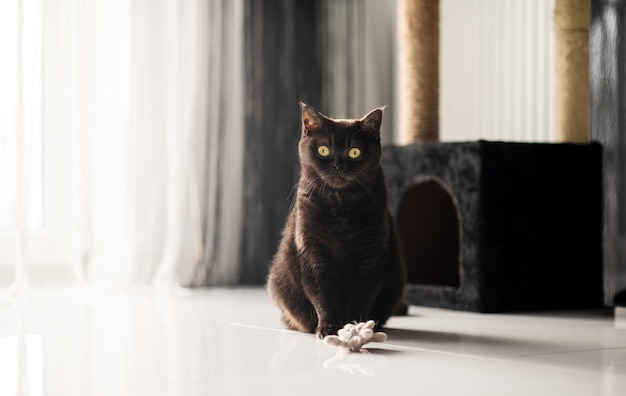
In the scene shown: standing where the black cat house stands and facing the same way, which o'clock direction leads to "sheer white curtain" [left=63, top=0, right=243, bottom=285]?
The sheer white curtain is roughly at 2 o'clock from the black cat house.

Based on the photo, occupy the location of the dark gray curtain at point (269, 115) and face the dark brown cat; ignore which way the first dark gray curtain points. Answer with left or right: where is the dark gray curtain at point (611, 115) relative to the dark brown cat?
left

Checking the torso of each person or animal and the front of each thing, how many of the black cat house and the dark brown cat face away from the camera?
0

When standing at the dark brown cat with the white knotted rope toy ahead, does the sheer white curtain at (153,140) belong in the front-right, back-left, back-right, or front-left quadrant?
back-right

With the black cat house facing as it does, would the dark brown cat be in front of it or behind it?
in front

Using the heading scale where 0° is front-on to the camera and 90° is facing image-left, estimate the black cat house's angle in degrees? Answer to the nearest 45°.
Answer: approximately 45°

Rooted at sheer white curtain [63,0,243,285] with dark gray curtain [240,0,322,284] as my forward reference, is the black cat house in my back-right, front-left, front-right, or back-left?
front-right

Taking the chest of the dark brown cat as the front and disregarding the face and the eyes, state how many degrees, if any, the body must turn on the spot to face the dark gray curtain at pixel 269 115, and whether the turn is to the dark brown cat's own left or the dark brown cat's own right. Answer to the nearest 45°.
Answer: approximately 180°

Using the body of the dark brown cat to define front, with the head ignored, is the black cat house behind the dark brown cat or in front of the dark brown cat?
behind

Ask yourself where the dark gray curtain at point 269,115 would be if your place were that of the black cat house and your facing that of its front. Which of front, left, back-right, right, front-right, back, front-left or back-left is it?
right

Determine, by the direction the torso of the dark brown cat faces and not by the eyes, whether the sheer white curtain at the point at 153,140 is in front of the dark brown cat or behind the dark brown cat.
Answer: behind

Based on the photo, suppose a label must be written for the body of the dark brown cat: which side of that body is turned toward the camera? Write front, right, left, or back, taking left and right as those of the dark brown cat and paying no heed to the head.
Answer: front
